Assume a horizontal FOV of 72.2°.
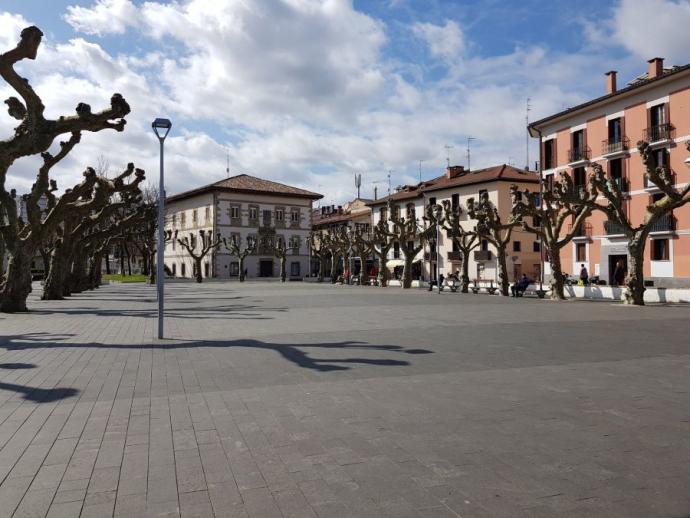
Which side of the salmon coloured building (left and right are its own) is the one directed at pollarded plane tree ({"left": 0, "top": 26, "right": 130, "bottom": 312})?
front

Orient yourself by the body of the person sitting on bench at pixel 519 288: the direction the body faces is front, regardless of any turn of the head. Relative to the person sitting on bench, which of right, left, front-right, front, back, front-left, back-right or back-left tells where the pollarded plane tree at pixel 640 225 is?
left

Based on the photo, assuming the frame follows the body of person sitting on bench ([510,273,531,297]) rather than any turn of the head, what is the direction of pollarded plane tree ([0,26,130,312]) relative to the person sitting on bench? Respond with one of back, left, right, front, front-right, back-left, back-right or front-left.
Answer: front

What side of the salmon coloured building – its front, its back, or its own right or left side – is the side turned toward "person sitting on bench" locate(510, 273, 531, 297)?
front

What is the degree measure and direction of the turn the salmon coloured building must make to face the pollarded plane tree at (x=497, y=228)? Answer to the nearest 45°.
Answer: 0° — it already faces it

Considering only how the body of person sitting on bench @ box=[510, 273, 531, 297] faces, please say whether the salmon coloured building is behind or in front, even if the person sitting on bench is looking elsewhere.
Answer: behind

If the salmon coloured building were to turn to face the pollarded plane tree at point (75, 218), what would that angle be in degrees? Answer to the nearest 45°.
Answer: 0° — it already faces it

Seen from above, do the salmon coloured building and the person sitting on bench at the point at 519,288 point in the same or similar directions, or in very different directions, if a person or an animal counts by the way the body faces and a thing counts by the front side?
same or similar directions

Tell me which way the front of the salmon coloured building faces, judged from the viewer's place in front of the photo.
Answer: facing the viewer and to the left of the viewer

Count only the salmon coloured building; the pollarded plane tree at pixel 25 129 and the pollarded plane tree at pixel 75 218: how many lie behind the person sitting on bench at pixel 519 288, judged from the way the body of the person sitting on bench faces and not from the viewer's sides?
1
